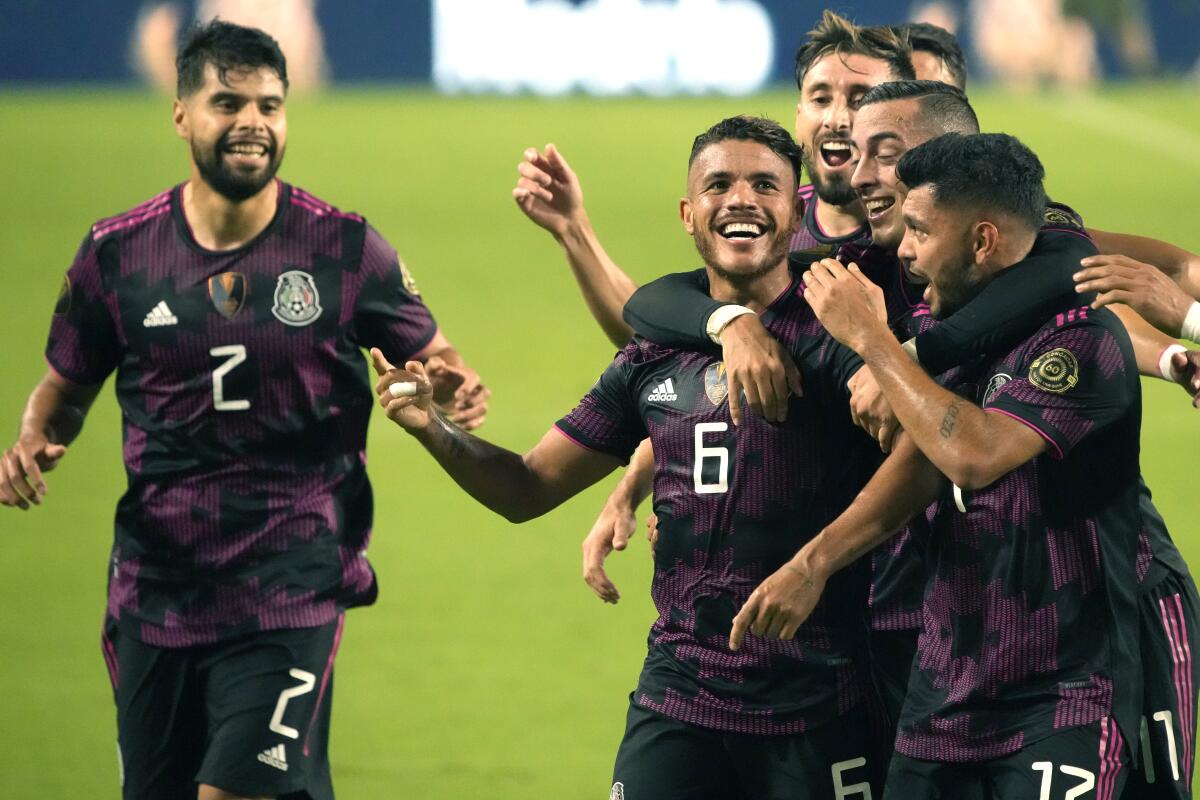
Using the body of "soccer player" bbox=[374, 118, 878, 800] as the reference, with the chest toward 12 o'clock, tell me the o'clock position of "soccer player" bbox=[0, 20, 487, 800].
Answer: "soccer player" bbox=[0, 20, 487, 800] is roughly at 4 o'clock from "soccer player" bbox=[374, 118, 878, 800].

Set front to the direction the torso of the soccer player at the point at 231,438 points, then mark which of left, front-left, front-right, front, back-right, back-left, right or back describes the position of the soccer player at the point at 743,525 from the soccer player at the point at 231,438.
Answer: front-left

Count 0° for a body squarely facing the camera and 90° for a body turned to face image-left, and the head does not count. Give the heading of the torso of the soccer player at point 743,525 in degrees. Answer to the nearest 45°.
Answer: approximately 0°

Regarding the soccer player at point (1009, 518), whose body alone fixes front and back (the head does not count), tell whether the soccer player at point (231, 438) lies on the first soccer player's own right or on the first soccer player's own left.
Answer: on the first soccer player's own right

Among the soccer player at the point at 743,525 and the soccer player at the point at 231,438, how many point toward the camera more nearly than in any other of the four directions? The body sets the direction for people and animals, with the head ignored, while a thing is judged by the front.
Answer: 2

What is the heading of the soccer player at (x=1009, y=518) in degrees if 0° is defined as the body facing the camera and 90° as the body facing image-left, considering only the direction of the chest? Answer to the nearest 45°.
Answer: approximately 45°

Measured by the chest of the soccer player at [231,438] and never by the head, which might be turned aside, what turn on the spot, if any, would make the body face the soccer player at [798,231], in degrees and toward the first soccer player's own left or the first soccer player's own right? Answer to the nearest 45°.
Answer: approximately 90° to the first soccer player's own left
